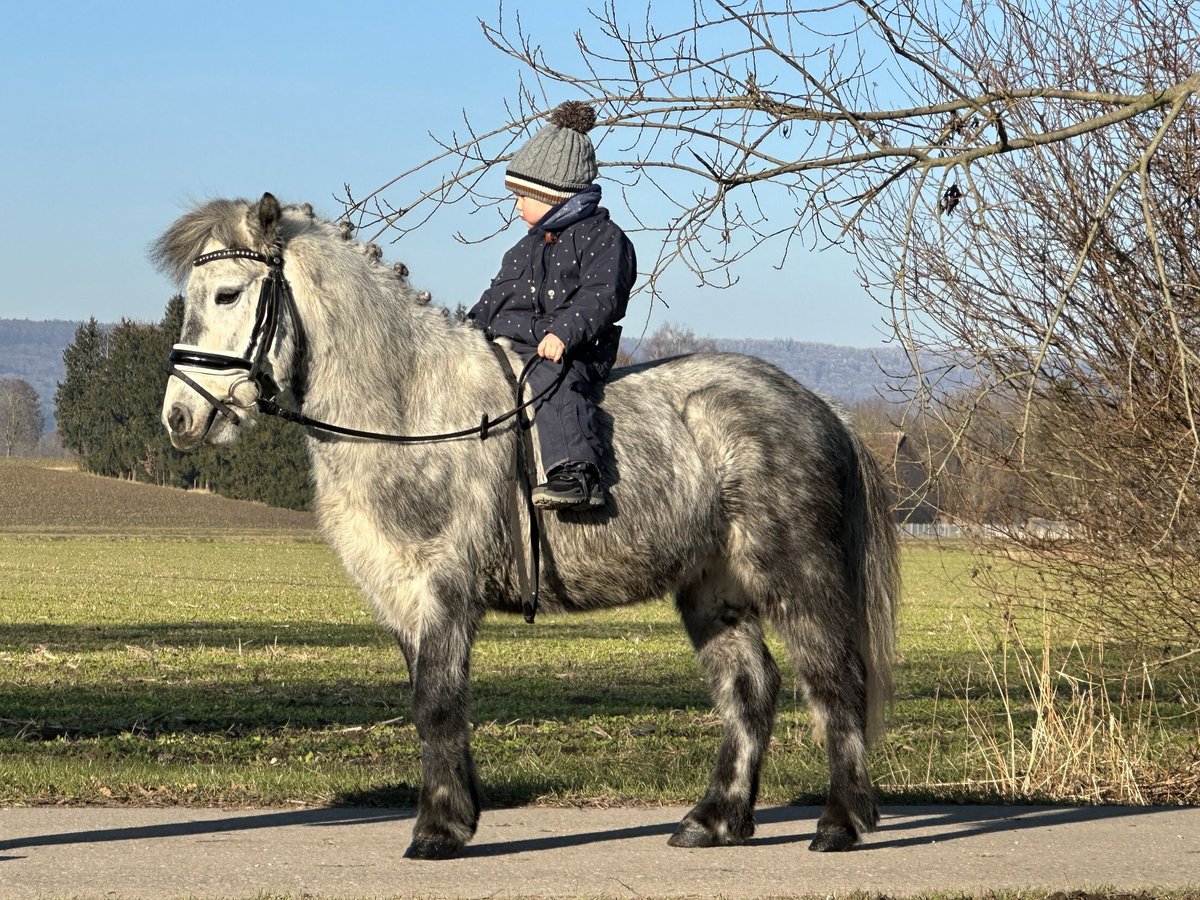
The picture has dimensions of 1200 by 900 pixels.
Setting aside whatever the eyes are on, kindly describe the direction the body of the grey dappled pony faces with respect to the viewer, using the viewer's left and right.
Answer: facing to the left of the viewer
